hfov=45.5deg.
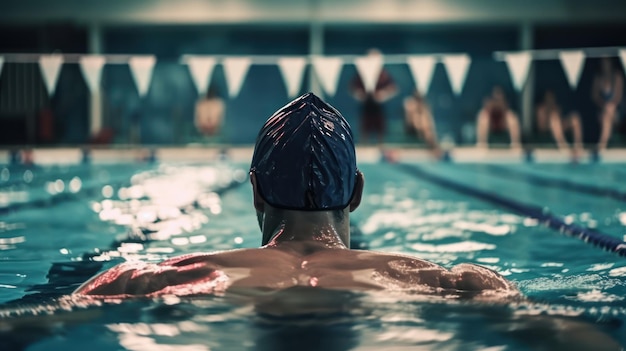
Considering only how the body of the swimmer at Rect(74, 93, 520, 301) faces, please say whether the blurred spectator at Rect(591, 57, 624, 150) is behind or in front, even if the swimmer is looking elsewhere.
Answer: in front

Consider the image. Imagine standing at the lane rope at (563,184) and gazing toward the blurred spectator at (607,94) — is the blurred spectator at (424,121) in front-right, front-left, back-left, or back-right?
front-left

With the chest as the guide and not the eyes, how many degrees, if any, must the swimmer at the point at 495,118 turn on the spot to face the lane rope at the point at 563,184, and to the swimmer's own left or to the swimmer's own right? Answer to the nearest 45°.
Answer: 0° — they already face it

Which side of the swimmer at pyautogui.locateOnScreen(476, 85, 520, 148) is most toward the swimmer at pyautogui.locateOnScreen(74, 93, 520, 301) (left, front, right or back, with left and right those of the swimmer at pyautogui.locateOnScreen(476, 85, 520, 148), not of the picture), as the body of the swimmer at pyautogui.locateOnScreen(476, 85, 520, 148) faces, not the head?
front

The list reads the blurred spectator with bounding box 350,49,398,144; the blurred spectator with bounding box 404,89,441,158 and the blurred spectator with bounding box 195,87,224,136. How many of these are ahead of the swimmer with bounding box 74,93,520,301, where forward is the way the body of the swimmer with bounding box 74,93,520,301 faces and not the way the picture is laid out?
3

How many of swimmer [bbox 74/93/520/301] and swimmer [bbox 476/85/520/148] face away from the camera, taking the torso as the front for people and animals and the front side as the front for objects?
1

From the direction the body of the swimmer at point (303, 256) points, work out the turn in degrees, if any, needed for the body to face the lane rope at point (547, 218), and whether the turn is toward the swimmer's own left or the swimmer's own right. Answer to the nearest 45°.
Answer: approximately 45° to the swimmer's own right

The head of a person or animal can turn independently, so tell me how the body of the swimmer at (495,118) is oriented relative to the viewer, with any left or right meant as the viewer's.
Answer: facing the viewer

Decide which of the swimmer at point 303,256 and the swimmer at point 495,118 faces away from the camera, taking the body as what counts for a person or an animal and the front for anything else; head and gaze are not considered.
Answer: the swimmer at point 303,256

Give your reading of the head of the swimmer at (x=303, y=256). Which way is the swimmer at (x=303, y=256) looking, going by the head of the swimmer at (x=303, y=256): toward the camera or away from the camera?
away from the camera

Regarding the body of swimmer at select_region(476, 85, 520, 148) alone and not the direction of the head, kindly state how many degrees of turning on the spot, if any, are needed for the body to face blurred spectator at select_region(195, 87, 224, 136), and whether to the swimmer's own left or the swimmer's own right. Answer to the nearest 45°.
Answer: approximately 90° to the swimmer's own right

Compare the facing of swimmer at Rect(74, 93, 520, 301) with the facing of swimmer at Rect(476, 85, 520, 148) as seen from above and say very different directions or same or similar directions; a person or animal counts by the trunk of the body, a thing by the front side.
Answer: very different directions

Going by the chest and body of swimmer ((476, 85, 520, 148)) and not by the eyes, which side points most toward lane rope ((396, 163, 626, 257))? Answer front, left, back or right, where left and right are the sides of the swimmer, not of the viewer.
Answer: front

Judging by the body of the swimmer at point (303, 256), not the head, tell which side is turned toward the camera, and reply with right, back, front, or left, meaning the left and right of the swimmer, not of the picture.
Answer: back
